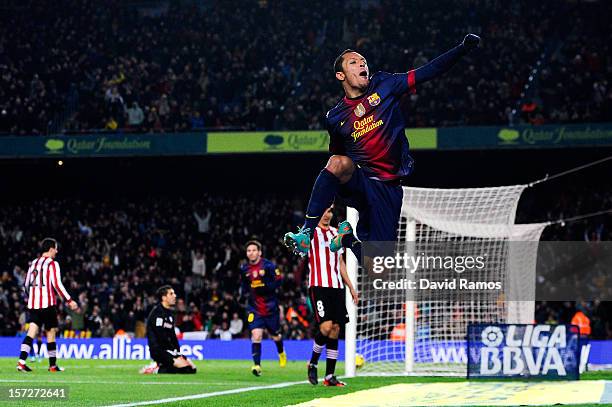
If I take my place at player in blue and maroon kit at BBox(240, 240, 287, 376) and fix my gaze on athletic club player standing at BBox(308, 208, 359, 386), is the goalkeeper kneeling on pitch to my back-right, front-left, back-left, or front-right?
back-right

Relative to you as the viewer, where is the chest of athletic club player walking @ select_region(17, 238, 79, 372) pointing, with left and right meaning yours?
facing away from the viewer and to the right of the viewer

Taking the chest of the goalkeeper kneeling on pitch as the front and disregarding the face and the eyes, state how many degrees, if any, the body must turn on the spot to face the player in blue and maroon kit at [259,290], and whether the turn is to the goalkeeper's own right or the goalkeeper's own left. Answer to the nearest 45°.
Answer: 0° — they already face them

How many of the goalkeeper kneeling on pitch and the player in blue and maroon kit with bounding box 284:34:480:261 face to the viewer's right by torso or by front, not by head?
1

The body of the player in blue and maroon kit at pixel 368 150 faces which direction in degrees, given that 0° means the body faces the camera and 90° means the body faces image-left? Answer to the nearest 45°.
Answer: approximately 0°

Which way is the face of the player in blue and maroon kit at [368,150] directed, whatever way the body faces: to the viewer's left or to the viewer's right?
to the viewer's right

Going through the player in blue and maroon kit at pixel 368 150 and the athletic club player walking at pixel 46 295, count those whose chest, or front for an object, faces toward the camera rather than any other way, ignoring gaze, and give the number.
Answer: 1

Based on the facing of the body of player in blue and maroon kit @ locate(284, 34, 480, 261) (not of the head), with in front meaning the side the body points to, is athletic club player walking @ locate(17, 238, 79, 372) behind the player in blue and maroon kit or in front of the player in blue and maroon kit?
behind

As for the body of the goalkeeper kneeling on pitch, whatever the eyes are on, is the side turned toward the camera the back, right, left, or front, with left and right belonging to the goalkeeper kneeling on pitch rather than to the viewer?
right
